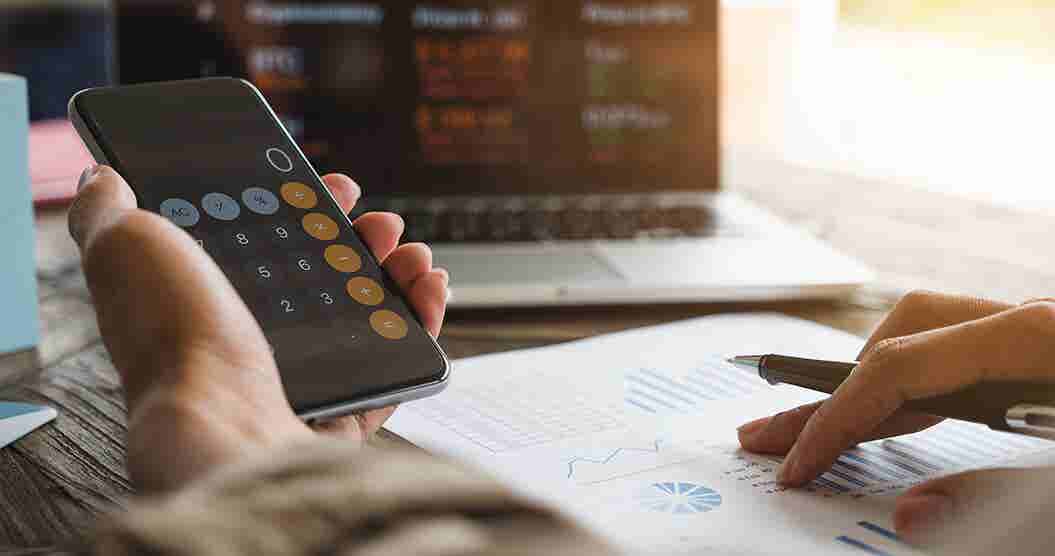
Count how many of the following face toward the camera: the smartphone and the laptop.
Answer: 2

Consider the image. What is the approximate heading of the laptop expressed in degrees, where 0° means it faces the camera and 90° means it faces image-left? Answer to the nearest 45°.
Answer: approximately 0°

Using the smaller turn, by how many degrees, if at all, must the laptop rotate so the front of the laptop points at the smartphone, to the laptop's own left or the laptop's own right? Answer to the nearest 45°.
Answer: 0° — it already faces it

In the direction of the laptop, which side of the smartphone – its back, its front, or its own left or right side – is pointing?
back

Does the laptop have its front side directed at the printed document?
yes
